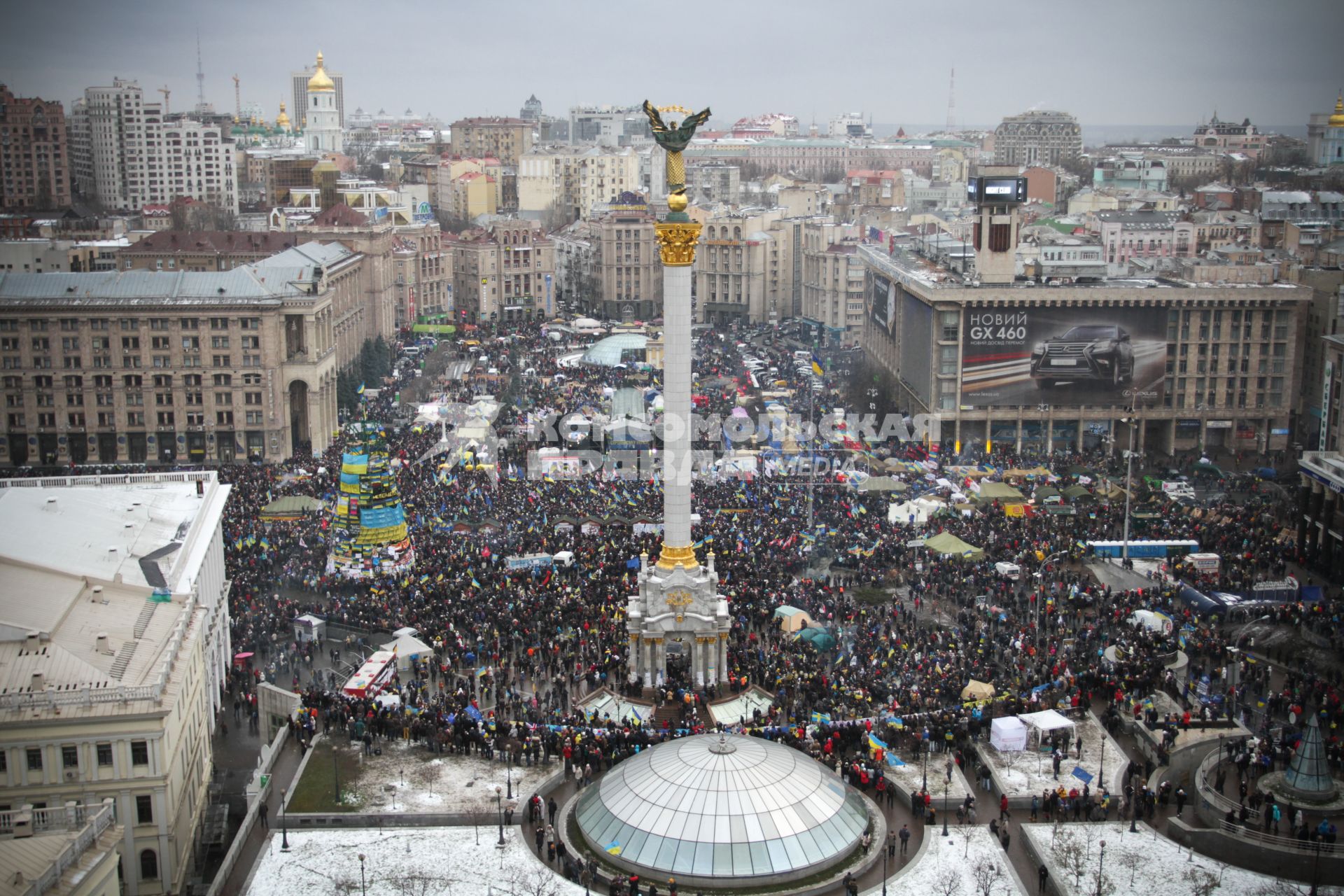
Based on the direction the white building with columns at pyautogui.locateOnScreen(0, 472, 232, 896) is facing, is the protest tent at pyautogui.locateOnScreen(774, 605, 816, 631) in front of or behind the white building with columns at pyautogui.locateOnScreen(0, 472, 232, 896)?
in front

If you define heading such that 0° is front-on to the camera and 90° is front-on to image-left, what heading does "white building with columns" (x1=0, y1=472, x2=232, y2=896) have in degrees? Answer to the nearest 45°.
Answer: approximately 270°

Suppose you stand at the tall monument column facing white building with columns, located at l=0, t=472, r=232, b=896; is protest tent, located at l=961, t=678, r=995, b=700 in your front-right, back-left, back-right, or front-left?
back-left

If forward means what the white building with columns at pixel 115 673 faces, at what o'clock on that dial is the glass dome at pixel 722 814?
The glass dome is roughly at 1 o'clock from the white building with columns.

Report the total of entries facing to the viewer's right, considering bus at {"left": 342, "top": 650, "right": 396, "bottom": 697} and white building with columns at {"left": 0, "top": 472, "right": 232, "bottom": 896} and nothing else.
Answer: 1

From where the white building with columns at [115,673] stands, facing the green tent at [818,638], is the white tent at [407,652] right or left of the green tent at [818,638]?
left
